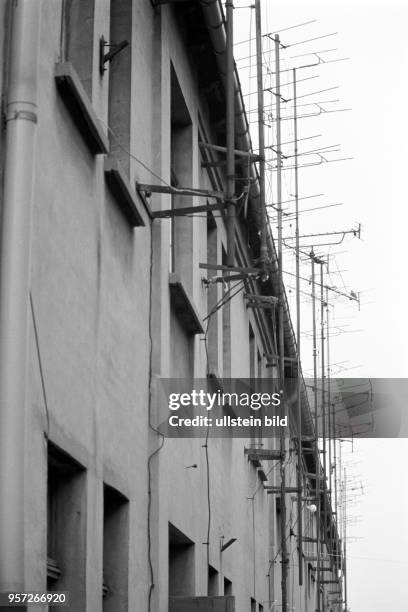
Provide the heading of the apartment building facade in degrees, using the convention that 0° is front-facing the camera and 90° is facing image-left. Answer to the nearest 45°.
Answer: approximately 270°
